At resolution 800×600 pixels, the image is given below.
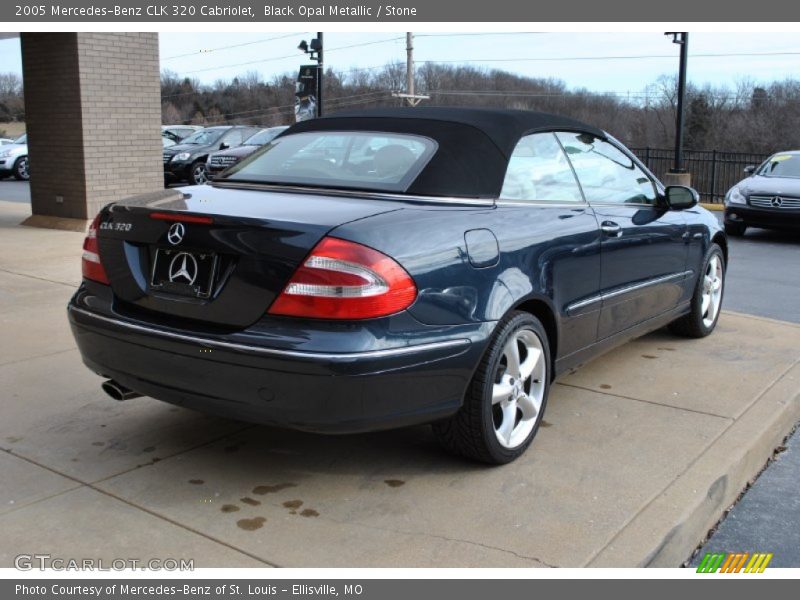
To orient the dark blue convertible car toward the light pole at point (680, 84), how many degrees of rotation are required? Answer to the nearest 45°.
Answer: approximately 45° to its left

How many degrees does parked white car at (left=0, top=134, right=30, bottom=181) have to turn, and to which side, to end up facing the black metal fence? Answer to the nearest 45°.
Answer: approximately 90° to its left

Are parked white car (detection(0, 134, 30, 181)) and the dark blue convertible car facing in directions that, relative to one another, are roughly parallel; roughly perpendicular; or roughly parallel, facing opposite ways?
roughly parallel, facing opposite ways

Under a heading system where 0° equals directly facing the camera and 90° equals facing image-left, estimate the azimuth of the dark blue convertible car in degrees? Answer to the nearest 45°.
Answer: approximately 225°

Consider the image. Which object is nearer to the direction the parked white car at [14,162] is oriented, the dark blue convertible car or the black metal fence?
the dark blue convertible car

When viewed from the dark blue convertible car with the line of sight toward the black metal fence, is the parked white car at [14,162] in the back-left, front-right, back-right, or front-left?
front-left

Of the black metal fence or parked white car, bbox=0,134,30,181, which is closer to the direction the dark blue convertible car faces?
the black metal fence

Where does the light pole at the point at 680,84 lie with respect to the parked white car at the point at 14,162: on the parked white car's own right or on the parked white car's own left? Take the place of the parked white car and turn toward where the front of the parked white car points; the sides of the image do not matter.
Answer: on the parked white car's own left

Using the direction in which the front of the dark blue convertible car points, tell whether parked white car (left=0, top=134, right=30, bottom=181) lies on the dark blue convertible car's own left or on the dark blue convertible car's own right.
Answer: on the dark blue convertible car's own left
